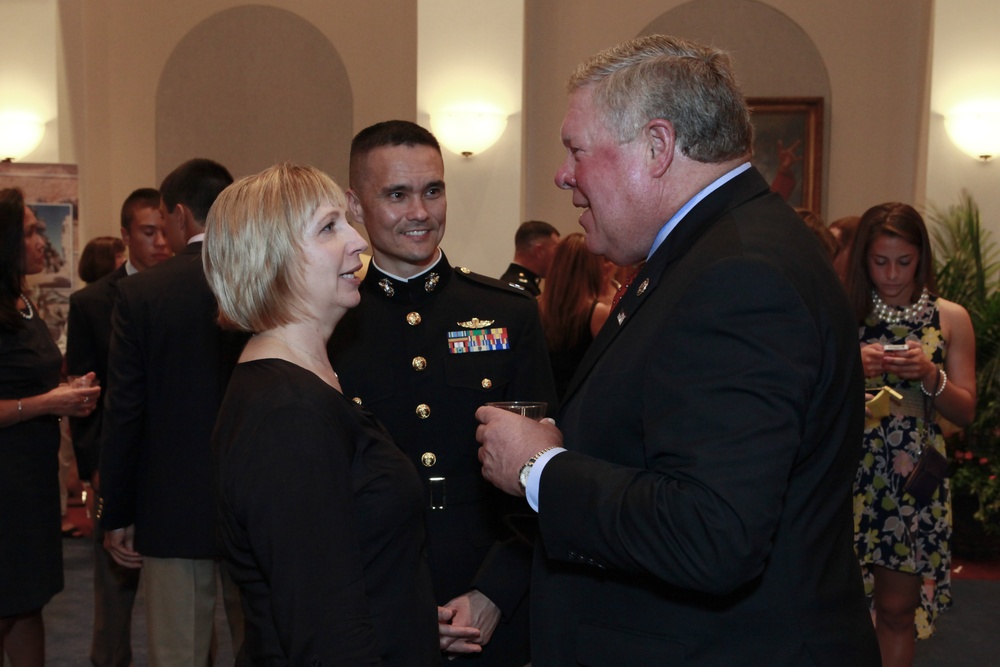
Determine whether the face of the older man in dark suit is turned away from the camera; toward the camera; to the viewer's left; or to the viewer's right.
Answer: to the viewer's left

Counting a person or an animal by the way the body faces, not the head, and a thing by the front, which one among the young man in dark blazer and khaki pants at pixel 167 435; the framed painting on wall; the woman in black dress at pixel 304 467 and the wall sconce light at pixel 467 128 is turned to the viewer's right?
the woman in black dress

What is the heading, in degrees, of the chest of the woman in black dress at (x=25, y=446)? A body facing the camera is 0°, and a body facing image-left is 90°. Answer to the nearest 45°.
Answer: approximately 270°

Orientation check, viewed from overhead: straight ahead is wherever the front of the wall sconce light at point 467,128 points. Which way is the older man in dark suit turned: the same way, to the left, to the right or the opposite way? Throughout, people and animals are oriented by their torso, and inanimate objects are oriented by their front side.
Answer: to the right

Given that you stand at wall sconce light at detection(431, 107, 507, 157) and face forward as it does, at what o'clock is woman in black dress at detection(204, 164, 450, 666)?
The woman in black dress is roughly at 12 o'clock from the wall sconce light.

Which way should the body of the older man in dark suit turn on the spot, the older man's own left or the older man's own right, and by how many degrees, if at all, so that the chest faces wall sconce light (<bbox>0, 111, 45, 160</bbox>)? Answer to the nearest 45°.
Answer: approximately 45° to the older man's own right

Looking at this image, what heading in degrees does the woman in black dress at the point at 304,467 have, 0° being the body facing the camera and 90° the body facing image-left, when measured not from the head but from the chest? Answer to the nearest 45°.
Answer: approximately 270°

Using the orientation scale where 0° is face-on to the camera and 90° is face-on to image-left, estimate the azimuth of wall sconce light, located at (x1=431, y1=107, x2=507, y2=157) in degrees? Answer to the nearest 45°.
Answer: approximately 0°

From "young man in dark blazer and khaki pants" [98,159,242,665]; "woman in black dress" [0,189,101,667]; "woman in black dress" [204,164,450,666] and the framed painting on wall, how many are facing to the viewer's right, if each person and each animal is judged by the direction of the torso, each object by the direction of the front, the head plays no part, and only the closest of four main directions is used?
2

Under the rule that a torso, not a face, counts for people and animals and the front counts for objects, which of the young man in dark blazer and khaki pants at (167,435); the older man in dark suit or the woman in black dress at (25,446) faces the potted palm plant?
the woman in black dress

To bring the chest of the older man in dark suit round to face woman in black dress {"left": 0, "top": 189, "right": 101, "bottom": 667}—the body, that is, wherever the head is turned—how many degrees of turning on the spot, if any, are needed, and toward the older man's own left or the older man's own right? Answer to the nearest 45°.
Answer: approximately 45° to the older man's own right

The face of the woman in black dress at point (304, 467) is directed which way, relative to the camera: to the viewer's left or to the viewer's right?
to the viewer's right

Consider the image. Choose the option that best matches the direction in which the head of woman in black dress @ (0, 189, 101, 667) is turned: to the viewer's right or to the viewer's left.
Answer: to the viewer's right
